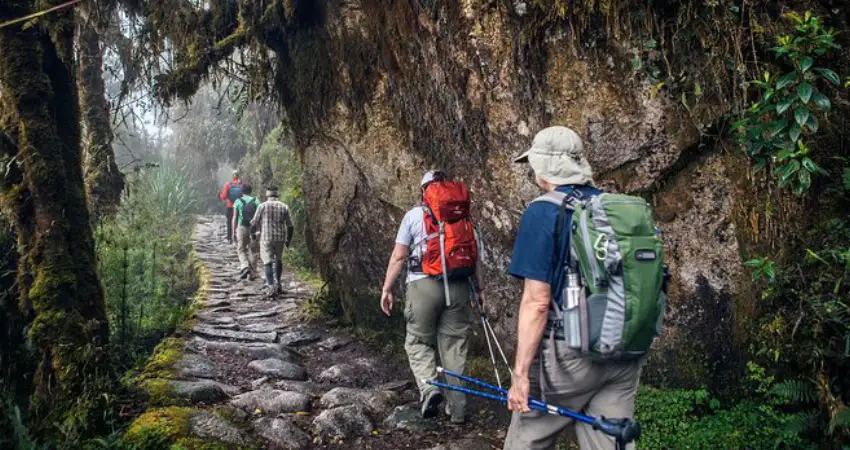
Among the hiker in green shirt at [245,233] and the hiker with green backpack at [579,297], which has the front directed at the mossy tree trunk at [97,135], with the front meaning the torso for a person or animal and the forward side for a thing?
the hiker with green backpack

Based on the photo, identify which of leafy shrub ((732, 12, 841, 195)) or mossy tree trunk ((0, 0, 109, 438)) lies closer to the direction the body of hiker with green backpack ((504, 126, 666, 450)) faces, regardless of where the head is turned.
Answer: the mossy tree trunk

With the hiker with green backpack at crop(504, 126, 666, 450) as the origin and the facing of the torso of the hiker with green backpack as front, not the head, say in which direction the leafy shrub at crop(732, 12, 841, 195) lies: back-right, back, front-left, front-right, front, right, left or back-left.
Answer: right

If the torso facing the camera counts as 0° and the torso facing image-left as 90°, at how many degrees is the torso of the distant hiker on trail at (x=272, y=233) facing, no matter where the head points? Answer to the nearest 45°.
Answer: approximately 180°

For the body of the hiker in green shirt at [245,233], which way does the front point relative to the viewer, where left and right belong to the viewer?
facing away from the viewer

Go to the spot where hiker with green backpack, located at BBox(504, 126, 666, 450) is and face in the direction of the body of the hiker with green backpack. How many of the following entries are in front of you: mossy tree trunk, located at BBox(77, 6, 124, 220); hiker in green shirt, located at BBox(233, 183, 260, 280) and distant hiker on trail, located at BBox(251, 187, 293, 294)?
3

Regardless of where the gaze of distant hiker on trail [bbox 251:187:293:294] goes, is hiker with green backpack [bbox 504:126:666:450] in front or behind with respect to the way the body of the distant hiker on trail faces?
behind

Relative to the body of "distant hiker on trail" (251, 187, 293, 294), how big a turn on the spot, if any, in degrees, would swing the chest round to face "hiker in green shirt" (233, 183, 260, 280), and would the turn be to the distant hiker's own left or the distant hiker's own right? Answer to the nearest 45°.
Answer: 0° — they already face them
